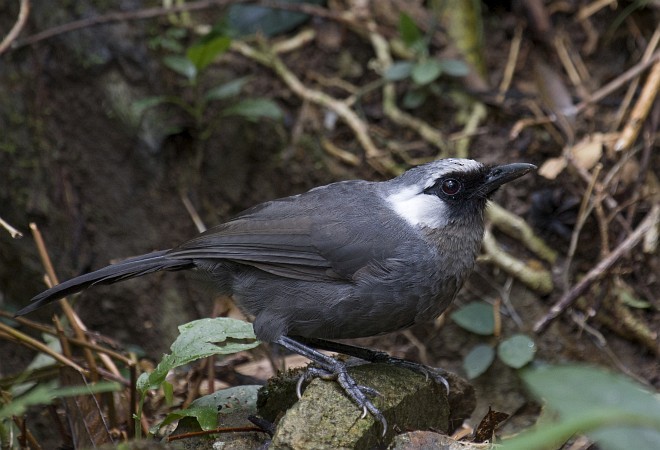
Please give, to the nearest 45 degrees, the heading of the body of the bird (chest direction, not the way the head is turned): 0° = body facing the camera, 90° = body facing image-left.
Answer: approximately 270°

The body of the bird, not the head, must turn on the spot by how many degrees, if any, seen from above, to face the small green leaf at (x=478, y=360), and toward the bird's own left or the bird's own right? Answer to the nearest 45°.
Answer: approximately 45° to the bird's own left

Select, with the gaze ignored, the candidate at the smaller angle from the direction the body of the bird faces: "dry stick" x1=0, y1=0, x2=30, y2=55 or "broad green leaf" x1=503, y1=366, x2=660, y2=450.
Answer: the broad green leaf

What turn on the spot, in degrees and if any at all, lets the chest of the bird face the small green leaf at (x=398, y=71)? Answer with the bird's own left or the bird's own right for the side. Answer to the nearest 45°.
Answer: approximately 90° to the bird's own left

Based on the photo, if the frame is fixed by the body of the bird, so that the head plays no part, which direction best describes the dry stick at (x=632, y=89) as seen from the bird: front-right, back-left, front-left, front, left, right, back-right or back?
front-left

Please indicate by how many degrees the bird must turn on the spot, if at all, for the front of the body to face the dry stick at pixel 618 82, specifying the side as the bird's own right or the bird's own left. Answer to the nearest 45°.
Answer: approximately 45° to the bird's own left

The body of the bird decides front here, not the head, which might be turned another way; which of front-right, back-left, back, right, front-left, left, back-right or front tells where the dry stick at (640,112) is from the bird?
front-left

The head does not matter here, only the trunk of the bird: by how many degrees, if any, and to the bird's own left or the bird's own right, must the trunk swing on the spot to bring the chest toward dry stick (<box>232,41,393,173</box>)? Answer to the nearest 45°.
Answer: approximately 90° to the bird's own left
